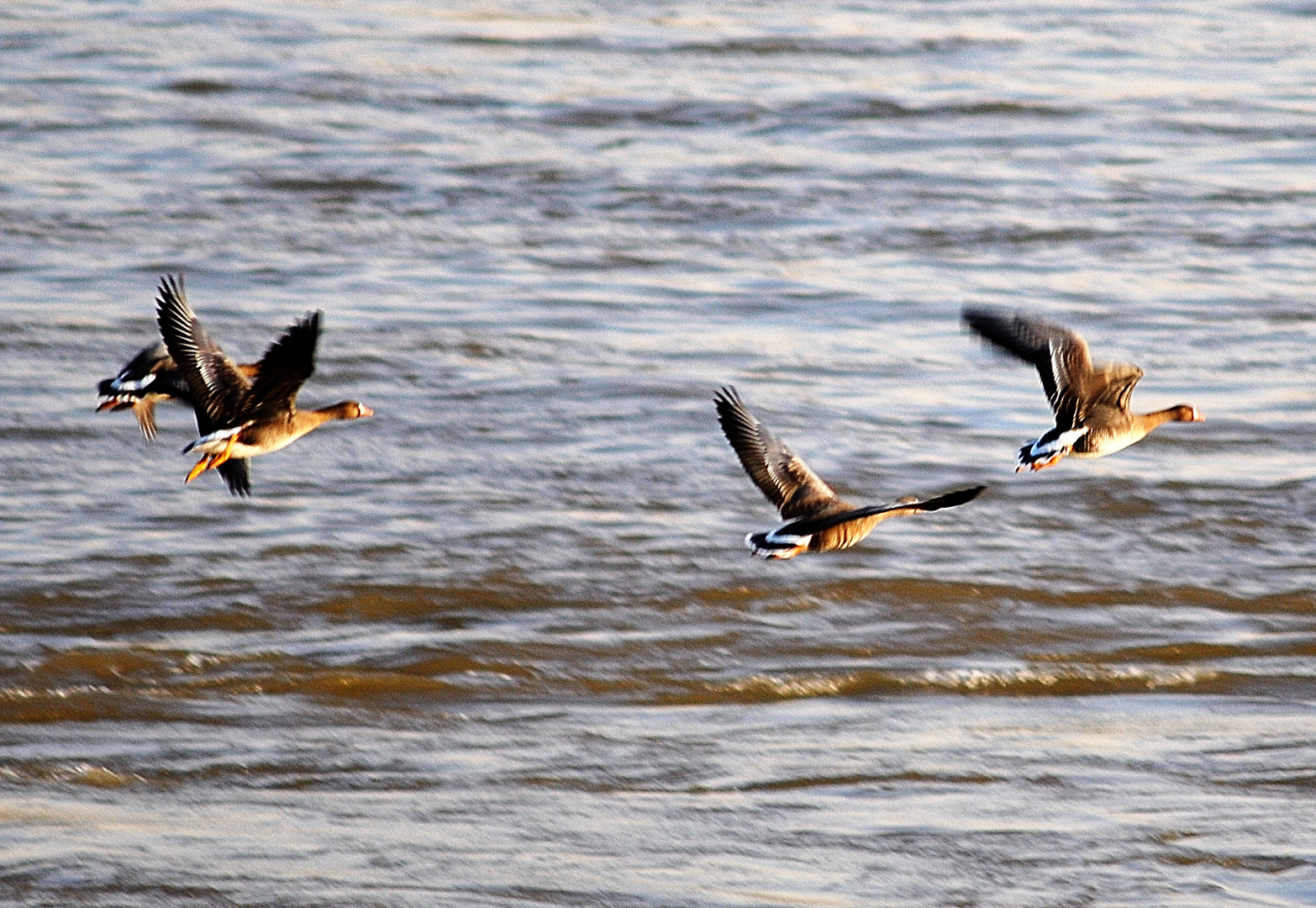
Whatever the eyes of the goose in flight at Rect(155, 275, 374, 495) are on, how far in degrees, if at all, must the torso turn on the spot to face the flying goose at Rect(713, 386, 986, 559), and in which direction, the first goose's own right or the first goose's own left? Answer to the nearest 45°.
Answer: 0° — it already faces it

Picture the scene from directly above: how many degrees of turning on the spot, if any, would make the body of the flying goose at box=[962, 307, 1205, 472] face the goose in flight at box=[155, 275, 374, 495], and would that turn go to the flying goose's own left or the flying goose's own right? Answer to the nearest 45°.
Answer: approximately 180°

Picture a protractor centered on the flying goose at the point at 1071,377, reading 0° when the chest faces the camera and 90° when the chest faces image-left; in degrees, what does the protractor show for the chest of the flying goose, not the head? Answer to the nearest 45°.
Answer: approximately 270°

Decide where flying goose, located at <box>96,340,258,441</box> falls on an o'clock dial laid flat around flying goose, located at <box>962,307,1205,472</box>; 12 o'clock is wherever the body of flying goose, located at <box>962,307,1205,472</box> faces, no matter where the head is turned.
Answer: flying goose, located at <box>96,340,258,441</box> is roughly at 6 o'clock from flying goose, located at <box>962,307,1205,472</box>.

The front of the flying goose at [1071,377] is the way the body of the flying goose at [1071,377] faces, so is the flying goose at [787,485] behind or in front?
behind

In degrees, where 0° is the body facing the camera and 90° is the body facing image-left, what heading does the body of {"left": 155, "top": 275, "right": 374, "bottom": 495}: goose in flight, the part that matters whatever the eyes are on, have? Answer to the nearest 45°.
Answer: approximately 270°

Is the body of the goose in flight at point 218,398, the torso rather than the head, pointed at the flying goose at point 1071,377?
yes

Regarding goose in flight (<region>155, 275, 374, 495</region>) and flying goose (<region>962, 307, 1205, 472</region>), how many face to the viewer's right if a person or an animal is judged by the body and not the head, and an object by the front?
2
